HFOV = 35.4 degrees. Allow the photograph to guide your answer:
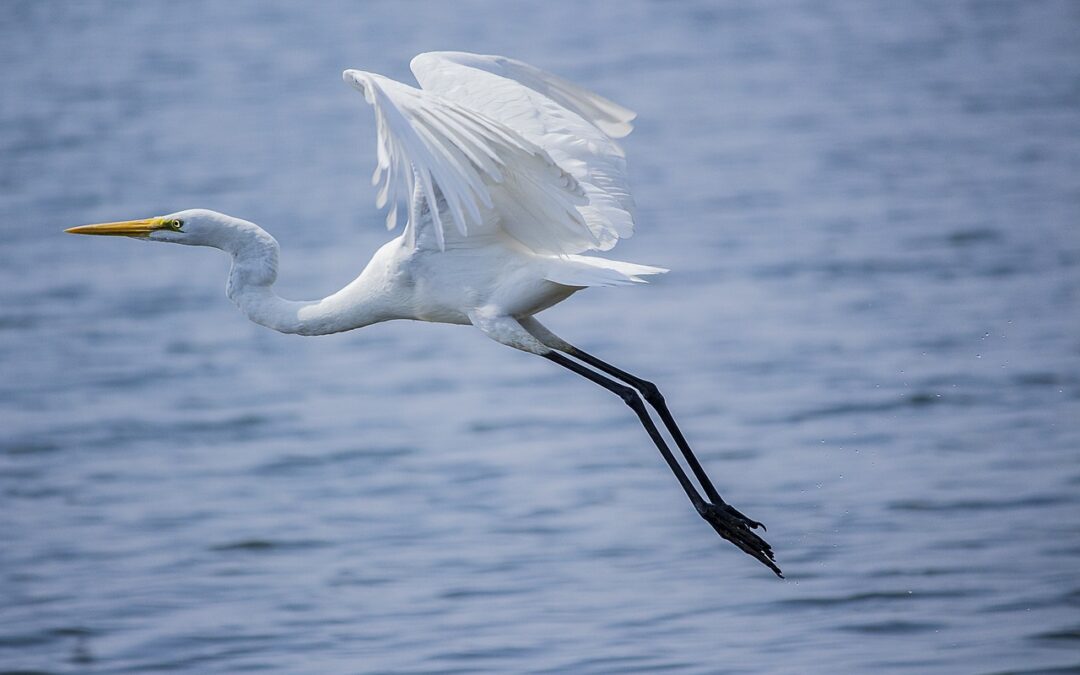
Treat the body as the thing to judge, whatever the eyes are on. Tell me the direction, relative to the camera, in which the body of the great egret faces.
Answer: to the viewer's left
